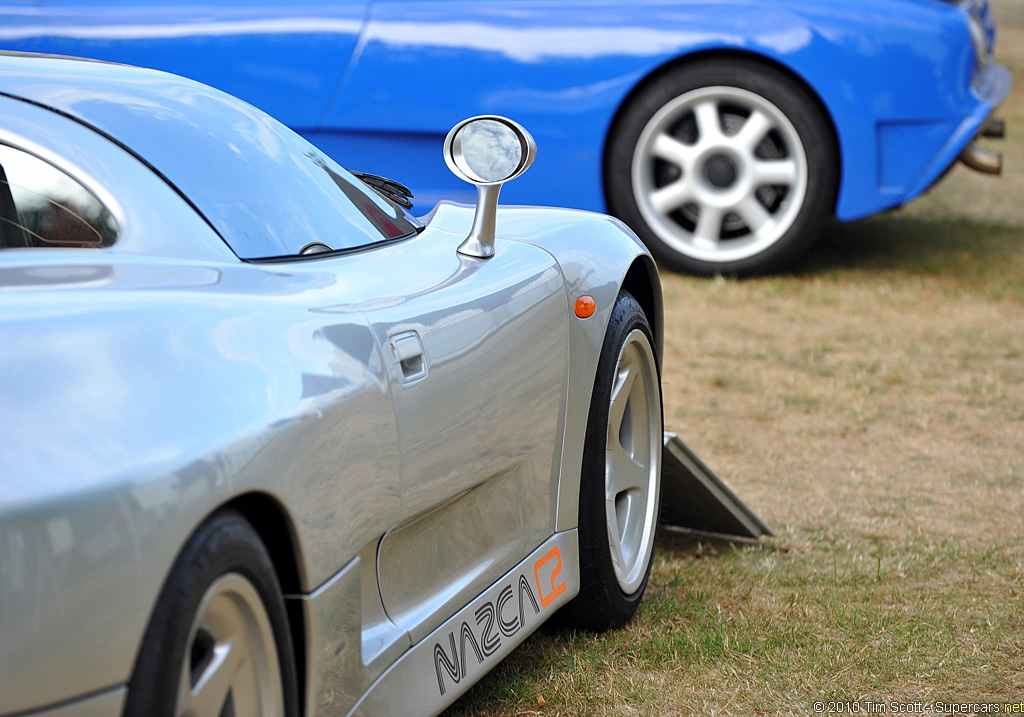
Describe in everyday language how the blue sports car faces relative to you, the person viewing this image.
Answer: facing to the left of the viewer

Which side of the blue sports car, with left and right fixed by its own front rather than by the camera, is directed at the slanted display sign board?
left

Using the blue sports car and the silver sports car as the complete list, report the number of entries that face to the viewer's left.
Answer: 1

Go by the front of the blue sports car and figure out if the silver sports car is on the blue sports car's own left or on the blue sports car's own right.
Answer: on the blue sports car's own left

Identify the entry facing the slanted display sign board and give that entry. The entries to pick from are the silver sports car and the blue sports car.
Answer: the silver sports car

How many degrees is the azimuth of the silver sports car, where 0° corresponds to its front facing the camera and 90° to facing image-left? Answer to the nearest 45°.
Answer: approximately 225°

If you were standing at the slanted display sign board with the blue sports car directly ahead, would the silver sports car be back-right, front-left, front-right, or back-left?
back-left

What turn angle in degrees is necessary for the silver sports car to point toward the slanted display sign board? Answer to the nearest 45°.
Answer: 0° — it already faces it
